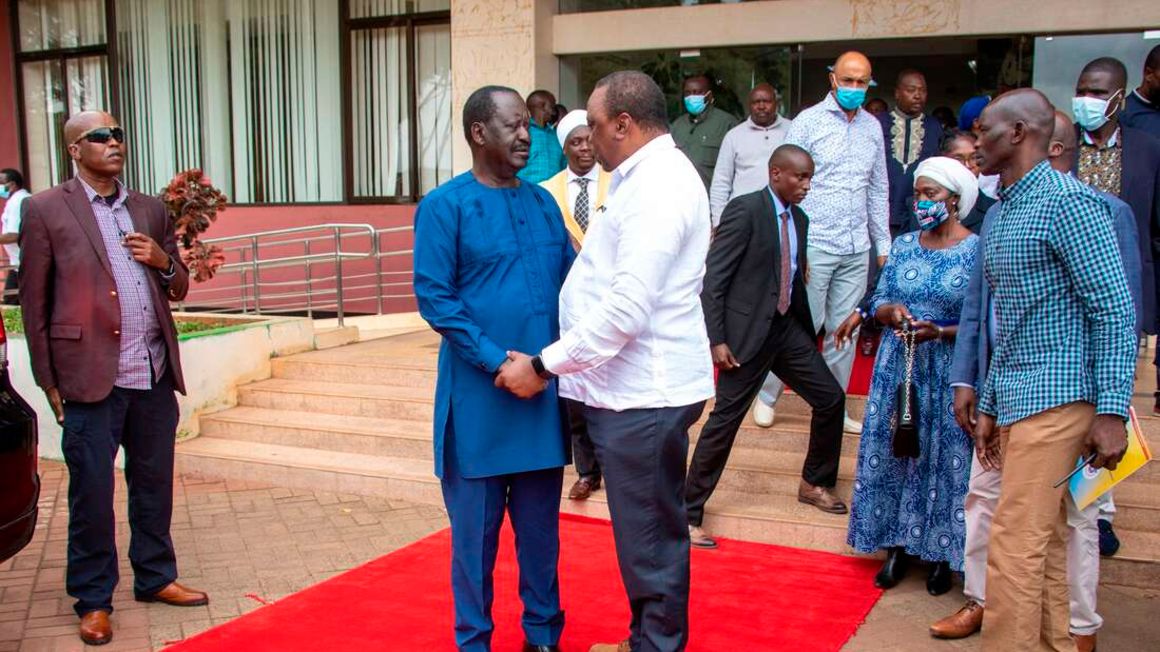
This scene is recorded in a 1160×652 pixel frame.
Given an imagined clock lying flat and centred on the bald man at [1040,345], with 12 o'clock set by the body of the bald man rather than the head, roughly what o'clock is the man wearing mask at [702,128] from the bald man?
The man wearing mask is roughly at 2 o'clock from the bald man.

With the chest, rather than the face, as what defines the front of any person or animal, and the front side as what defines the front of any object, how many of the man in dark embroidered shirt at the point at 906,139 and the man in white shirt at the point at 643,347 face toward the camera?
1

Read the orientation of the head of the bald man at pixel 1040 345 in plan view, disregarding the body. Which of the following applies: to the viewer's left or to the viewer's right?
to the viewer's left

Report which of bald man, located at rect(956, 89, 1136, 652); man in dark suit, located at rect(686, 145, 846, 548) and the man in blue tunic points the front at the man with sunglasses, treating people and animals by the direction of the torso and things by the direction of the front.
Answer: the bald man

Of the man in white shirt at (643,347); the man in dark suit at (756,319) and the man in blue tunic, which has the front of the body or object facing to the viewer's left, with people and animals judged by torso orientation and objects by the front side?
the man in white shirt

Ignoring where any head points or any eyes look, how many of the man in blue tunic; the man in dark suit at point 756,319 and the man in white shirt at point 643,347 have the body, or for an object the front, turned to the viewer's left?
1

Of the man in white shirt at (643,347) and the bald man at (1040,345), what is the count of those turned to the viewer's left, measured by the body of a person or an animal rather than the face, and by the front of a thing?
2

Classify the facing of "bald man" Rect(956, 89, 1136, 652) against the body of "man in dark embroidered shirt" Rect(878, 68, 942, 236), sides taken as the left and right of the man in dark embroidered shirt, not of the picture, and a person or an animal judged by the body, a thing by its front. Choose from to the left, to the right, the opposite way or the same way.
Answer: to the right

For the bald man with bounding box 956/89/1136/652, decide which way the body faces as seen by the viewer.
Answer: to the viewer's left

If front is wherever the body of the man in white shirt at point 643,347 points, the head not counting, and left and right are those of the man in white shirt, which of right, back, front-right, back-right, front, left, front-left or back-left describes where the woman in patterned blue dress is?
back-right

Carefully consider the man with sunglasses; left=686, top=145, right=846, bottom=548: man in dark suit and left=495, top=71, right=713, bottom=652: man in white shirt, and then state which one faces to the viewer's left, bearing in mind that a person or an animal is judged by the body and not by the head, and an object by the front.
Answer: the man in white shirt

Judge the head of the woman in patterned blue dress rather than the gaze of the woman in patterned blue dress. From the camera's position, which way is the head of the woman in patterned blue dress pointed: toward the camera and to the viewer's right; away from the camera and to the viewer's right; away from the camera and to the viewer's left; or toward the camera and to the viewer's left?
toward the camera and to the viewer's left

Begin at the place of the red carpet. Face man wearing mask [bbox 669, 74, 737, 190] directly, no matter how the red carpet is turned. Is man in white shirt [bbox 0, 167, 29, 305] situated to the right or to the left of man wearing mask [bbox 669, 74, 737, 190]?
left

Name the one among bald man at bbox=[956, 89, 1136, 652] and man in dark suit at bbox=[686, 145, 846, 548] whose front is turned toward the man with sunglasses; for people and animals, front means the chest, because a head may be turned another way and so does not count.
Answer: the bald man

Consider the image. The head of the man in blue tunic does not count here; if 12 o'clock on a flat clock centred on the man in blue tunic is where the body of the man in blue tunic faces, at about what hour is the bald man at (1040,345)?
The bald man is roughly at 11 o'clock from the man in blue tunic.

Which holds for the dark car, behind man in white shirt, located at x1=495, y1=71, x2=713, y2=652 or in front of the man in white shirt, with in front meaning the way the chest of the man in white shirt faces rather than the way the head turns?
in front
